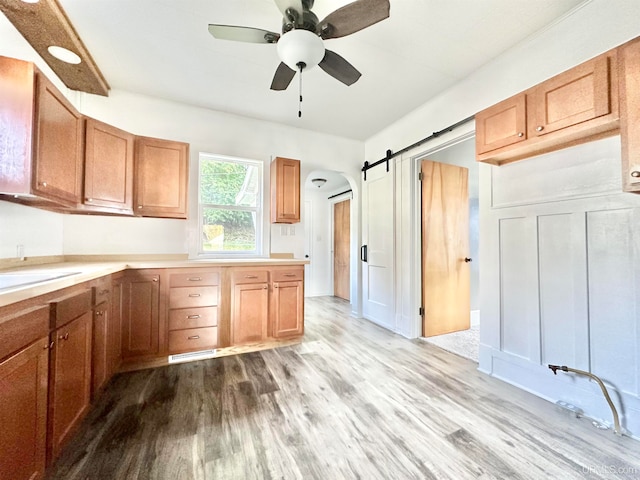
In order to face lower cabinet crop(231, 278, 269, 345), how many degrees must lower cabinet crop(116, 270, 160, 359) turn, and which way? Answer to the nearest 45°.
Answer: approximately 90° to its left

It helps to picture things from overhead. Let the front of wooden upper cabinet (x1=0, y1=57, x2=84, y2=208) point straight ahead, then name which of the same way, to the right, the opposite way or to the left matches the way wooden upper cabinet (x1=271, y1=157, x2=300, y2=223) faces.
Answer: to the right

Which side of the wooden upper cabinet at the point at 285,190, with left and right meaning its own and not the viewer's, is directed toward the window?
right

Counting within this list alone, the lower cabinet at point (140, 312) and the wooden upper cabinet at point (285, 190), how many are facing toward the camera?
2

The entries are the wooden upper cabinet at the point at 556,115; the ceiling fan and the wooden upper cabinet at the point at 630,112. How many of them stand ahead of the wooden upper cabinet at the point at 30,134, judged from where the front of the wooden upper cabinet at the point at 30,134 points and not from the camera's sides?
3

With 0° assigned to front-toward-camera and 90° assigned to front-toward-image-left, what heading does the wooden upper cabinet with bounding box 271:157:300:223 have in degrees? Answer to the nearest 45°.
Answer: approximately 0°

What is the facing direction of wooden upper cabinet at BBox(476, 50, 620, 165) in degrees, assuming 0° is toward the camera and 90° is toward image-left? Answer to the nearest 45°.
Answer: approximately 45°

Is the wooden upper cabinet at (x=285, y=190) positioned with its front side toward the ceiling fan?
yes

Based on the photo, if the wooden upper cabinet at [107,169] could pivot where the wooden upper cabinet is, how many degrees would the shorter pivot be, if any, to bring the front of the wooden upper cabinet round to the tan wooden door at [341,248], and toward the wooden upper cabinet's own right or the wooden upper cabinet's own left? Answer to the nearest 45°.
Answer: approximately 45° to the wooden upper cabinet's own left
